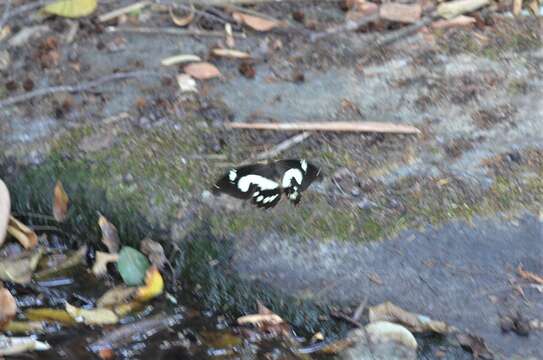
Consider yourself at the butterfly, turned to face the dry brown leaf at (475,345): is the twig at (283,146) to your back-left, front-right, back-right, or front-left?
back-left

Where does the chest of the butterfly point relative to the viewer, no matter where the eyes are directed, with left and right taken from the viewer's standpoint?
facing away from the viewer

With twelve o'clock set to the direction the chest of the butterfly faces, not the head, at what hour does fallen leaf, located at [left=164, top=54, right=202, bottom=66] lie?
The fallen leaf is roughly at 11 o'clock from the butterfly.

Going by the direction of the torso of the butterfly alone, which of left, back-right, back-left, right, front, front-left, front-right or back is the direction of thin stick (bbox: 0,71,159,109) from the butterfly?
front-left

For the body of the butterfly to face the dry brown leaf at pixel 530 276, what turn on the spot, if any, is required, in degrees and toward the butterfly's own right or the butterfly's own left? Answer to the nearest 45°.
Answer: approximately 135° to the butterfly's own right

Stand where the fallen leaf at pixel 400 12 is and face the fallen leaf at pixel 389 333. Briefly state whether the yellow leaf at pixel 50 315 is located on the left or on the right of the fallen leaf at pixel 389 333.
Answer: right

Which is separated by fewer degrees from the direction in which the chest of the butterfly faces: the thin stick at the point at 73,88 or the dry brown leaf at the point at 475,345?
the thin stick

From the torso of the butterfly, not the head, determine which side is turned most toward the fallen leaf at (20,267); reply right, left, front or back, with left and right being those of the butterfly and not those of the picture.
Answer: left
